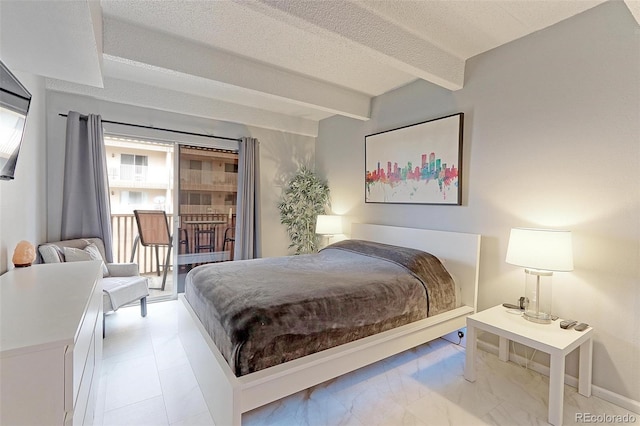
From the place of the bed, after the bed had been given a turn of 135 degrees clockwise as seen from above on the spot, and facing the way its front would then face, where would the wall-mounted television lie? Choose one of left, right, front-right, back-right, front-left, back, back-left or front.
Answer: left

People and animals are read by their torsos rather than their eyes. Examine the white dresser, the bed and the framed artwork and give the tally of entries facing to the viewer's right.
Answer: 1

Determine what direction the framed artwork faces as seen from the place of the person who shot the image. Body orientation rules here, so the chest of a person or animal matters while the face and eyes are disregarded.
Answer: facing the viewer and to the left of the viewer

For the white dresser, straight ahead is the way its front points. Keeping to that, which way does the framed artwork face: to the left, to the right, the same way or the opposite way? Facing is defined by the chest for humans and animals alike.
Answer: the opposite way

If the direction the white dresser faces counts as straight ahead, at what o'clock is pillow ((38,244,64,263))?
The pillow is roughly at 9 o'clock from the white dresser.

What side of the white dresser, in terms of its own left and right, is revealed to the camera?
right

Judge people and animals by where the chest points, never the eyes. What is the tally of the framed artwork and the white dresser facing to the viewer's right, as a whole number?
1

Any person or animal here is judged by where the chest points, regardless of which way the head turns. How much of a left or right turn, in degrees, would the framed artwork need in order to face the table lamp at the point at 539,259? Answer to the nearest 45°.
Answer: approximately 90° to its left

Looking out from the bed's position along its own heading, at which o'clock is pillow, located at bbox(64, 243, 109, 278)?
The pillow is roughly at 2 o'clock from the bed.

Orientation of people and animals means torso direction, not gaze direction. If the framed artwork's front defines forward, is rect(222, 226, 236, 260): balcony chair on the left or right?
on its right
